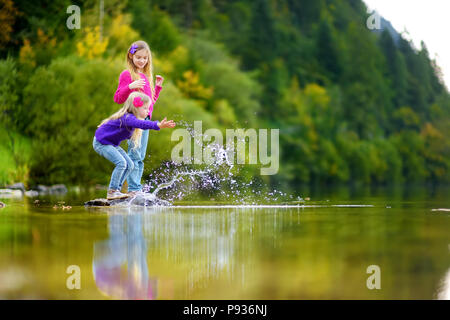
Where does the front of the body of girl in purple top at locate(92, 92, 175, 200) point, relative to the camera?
to the viewer's right

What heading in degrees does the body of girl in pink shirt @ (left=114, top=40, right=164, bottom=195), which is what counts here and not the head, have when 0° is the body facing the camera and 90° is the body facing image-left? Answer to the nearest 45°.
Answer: approximately 315°

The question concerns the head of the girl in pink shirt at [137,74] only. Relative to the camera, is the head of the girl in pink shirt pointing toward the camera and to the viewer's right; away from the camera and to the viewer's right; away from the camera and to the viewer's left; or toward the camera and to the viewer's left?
toward the camera and to the viewer's right
